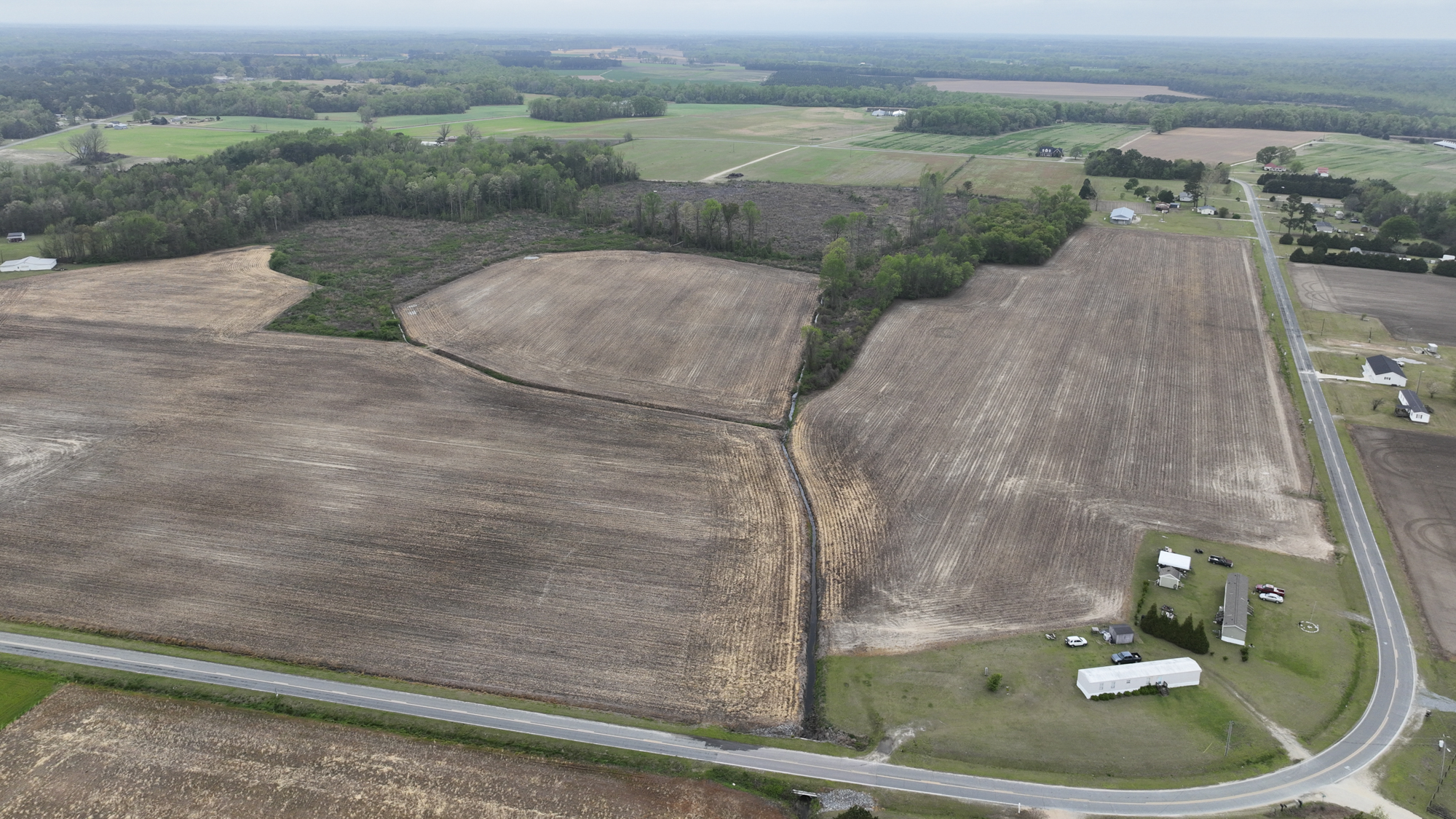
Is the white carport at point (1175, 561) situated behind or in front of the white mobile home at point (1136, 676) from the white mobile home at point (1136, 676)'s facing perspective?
behind

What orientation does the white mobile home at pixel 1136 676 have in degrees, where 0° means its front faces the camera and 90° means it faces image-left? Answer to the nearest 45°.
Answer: approximately 0°

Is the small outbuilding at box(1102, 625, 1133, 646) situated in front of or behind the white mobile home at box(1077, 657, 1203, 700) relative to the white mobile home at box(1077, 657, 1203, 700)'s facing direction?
behind

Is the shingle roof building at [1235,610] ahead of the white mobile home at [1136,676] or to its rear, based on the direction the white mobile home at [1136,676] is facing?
to the rear
